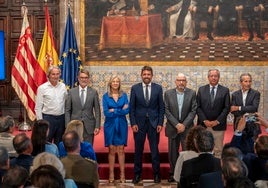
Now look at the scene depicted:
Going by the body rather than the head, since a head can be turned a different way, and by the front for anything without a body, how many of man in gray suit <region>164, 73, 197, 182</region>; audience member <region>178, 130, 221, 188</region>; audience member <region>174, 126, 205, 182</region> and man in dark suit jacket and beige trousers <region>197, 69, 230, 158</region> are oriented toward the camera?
2

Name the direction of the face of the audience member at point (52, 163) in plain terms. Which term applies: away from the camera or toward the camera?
away from the camera

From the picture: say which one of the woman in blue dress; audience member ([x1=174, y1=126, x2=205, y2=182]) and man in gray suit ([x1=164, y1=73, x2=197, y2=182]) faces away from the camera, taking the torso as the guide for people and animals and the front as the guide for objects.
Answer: the audience member

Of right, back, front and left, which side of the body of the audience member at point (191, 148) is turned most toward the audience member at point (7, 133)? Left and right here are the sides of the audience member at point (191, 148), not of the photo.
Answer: left

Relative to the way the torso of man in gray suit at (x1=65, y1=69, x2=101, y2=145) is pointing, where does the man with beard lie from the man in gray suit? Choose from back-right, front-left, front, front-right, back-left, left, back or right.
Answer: left

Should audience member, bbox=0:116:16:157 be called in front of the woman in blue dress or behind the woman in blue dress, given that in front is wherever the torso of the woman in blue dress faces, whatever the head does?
in front

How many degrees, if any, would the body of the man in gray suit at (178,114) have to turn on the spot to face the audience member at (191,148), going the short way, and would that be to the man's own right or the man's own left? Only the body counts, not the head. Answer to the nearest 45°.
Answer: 0° — they already face them

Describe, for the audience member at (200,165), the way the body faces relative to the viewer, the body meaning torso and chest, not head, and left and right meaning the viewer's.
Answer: facing away from the viewer

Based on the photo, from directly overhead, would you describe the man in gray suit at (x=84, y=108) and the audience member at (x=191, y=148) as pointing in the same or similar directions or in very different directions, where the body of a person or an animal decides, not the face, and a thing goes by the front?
very different directions

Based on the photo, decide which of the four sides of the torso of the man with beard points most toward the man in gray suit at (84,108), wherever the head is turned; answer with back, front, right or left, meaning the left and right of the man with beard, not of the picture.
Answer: right

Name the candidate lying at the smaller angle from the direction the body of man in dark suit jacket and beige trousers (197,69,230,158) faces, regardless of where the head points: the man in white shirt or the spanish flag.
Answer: the man in white shirt

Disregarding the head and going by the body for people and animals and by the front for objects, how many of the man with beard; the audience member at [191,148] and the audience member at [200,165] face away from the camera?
2

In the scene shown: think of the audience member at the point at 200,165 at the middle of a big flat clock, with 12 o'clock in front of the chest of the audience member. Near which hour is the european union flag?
The european union flag is roughly at 11 o'clock from the audience member.

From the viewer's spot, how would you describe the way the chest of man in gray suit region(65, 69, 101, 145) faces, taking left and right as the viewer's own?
facing the viewer

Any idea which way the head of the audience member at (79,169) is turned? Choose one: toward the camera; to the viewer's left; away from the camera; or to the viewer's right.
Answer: away from the camera
